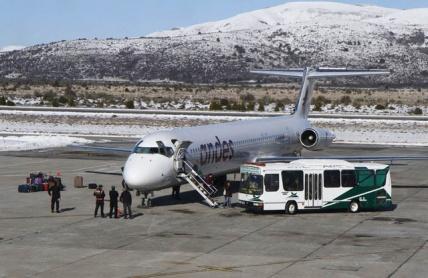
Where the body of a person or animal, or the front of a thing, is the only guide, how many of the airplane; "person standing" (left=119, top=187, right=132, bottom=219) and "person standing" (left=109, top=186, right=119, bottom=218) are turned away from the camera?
2

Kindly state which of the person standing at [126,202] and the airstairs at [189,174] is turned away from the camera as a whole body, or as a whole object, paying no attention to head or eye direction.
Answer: the person standing

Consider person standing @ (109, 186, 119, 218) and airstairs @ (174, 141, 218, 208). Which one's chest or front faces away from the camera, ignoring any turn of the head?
the person standing

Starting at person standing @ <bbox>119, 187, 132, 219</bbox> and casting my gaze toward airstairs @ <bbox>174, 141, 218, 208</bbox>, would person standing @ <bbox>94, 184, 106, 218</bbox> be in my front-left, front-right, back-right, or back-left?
back-left

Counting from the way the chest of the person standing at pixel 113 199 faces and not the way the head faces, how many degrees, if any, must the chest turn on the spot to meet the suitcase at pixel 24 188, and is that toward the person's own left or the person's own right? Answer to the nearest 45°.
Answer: approximately 45° to the person's own left

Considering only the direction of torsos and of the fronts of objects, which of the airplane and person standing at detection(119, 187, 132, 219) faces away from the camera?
the person standing

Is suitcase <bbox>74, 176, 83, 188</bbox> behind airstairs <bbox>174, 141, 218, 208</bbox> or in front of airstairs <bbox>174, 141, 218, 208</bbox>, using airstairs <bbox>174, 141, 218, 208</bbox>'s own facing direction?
behind

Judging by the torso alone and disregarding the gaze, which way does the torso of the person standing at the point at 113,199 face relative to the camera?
away from the camera

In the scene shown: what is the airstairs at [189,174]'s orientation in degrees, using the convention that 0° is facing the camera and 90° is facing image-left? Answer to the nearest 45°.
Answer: approximately 315°

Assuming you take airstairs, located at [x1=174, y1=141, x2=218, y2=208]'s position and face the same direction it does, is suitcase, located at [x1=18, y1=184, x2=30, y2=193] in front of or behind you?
behind

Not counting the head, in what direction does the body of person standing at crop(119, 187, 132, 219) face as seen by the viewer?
away from the camera

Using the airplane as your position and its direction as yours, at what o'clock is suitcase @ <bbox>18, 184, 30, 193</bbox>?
The suitcase is roughly at 2 o'clock from the airplane.

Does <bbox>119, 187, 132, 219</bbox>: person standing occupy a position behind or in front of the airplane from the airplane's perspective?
in front
